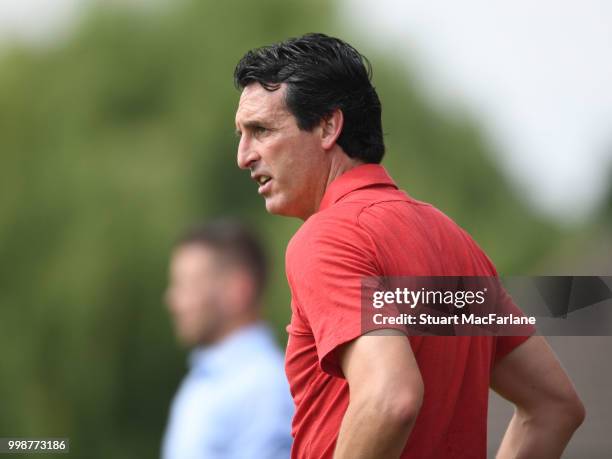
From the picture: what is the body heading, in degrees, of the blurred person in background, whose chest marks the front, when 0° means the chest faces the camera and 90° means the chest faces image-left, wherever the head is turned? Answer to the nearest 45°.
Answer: approximately 90°

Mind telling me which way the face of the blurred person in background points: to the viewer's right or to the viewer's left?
to the viewer's left

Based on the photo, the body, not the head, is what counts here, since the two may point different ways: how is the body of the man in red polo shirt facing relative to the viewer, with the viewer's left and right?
facing away from the viewer and to the left of the viewer

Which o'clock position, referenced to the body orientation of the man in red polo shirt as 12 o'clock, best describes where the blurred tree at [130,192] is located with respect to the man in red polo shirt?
The blurred tree is roughly at 1 o'clock from the man in red polo shirt.

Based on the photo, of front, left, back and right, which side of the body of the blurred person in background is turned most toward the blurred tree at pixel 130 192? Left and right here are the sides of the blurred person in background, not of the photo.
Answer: right

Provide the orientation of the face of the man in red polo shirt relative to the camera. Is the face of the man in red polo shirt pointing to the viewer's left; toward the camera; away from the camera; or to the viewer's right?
to the viewer's left
